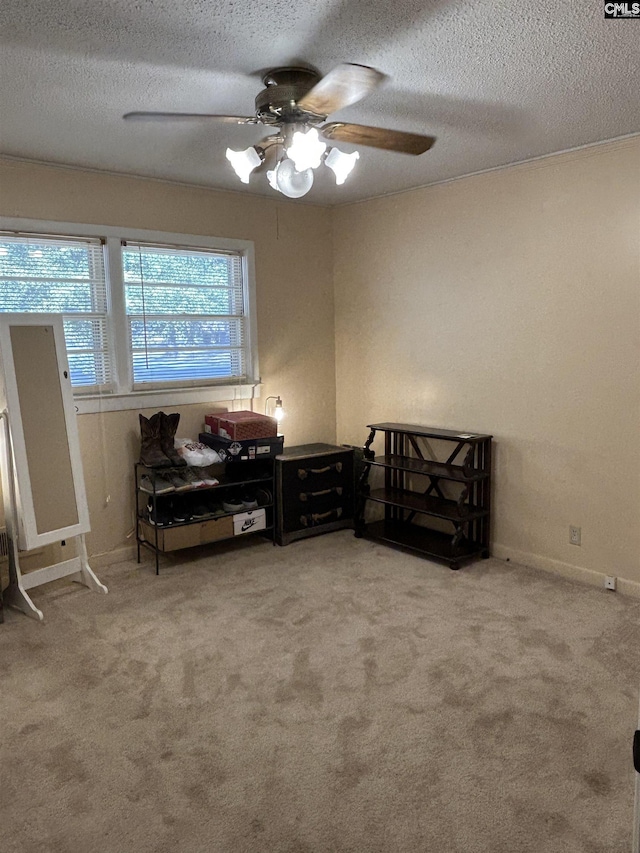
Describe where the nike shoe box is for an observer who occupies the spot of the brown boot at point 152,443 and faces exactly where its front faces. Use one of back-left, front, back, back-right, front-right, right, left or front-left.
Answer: front-left

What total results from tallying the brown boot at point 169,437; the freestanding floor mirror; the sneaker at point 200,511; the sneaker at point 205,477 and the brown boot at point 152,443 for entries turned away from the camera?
0

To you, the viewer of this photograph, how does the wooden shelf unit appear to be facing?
facing the viewer and to the left of the viewer

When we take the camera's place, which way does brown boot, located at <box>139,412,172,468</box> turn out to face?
facing the viewer and to the right of the viewer

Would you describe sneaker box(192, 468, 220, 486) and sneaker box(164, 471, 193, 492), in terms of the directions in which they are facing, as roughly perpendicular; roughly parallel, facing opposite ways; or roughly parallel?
roughly parallel

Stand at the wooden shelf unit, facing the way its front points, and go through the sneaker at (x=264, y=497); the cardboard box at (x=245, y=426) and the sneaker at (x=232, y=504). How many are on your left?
0

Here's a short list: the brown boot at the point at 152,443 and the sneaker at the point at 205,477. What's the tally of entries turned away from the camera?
0

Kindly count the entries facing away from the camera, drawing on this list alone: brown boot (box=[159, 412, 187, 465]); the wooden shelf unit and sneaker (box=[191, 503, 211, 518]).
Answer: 0

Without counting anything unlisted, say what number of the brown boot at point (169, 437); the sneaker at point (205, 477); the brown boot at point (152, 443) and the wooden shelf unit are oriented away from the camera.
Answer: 0

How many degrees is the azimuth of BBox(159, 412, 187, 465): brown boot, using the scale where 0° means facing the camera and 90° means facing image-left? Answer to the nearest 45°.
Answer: approximately 315°

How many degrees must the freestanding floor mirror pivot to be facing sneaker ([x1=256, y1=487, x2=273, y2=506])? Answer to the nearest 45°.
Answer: approximately 45° to its left

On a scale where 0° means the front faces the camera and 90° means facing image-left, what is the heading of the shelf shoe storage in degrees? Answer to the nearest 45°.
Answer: approximately 315°

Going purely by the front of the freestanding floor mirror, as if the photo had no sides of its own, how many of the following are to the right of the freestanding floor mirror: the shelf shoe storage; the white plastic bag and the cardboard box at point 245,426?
0

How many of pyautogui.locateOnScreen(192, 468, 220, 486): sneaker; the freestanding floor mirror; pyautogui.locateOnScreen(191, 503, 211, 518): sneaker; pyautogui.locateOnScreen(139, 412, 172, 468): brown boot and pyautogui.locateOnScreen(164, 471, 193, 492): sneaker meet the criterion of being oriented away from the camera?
0

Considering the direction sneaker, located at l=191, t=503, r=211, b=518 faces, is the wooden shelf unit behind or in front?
in front
